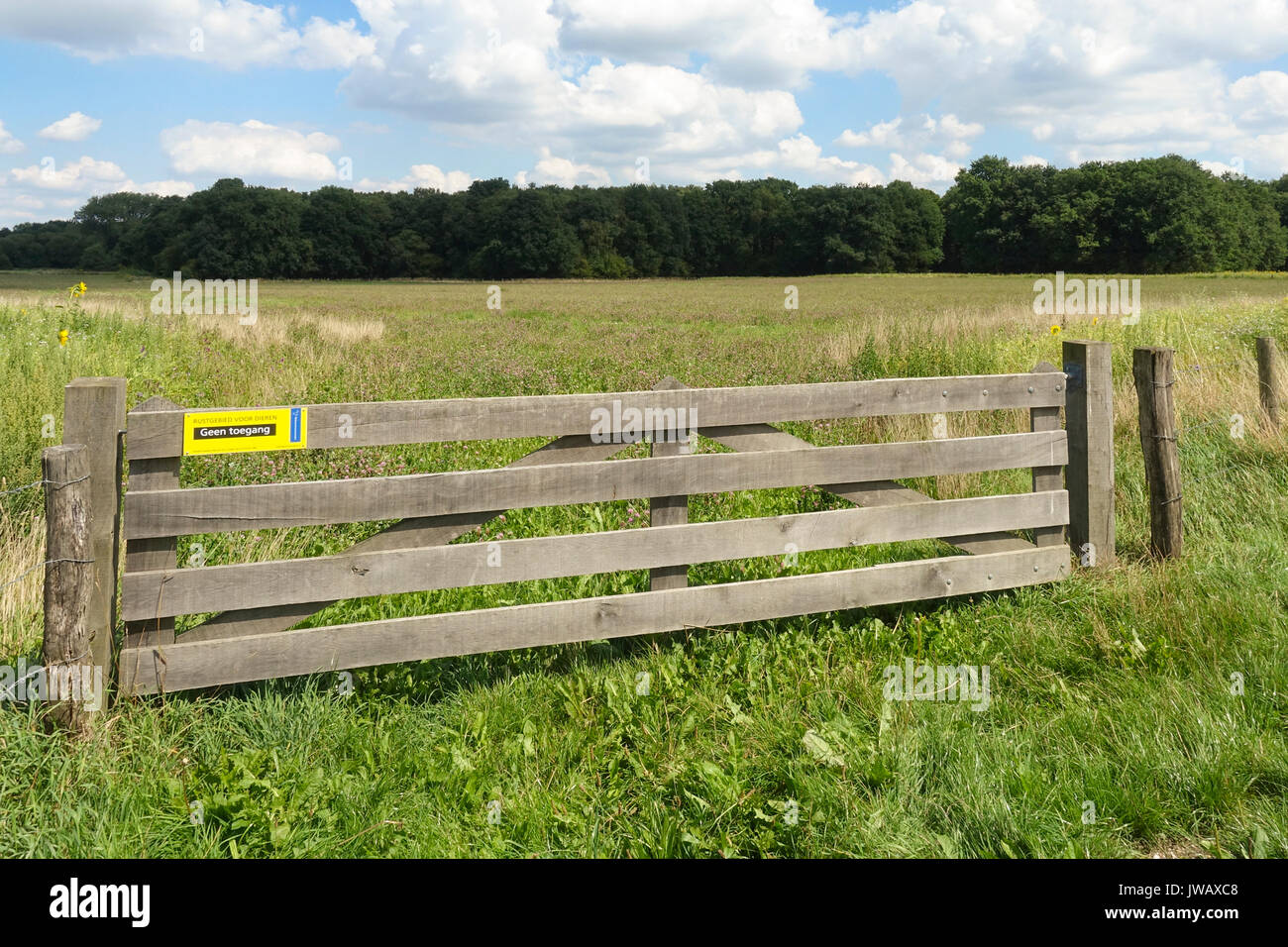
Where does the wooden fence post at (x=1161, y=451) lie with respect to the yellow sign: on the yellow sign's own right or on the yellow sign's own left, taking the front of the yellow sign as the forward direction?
on the yellow sign's own left

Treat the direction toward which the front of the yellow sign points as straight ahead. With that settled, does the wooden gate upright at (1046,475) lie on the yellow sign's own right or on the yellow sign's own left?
on the yellow sign's own left

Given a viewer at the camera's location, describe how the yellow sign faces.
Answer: facing the viewer
